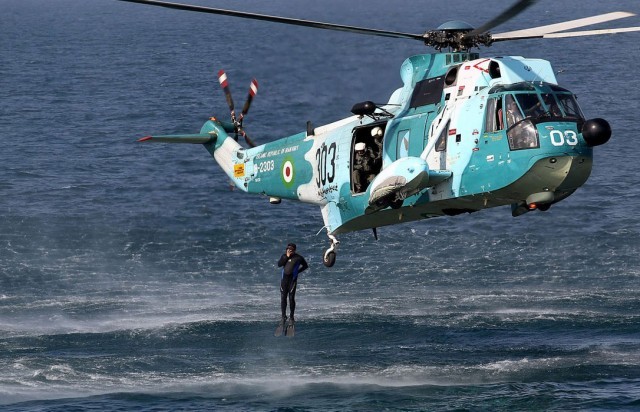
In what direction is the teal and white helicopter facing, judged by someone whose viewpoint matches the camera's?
facing the viewer and to the right of the viewer
